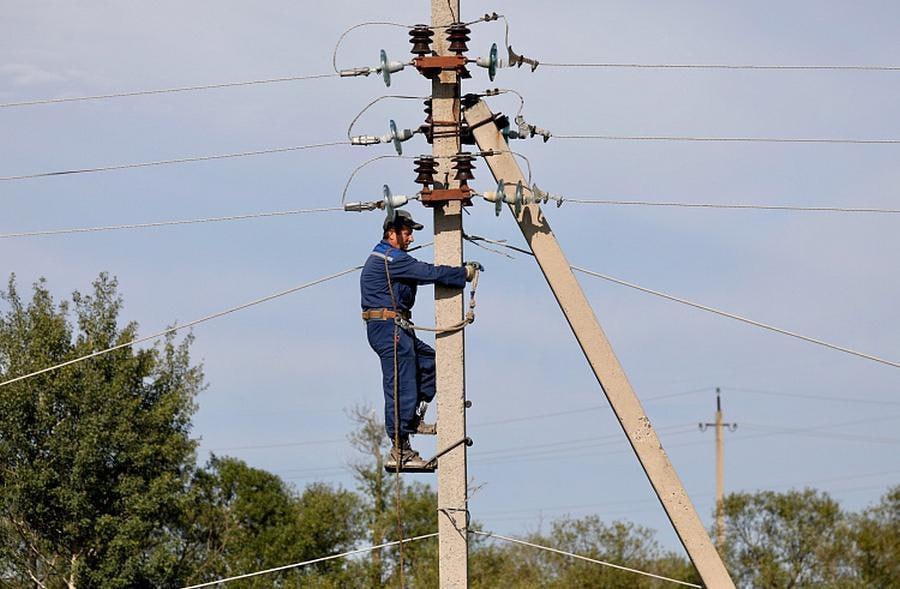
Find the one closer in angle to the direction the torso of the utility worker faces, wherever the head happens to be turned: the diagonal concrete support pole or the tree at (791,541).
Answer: the diagonal concrete support pole

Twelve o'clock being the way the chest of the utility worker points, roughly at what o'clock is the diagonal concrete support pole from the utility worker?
The diagonal concrete support pole is roughly at 12 o'clock from the utility worker.

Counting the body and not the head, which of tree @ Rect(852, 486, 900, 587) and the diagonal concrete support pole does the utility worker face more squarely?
the diagonal concrete support pole

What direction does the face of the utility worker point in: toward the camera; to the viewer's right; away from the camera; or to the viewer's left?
to the viewer's right

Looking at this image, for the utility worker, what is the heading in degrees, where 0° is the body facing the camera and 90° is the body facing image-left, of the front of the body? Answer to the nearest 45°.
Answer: approximately 270°
